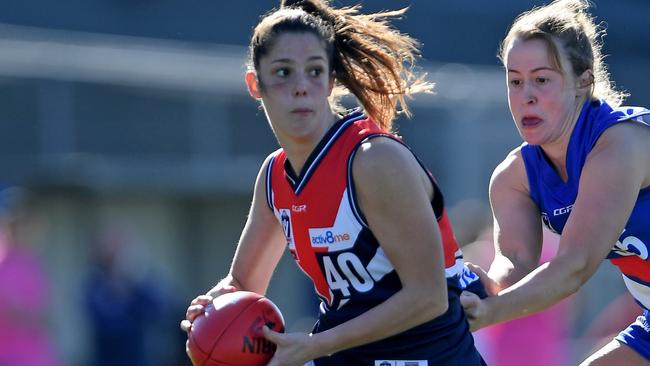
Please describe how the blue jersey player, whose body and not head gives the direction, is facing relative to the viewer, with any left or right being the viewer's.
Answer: facing the viewer and to the left of the viewer

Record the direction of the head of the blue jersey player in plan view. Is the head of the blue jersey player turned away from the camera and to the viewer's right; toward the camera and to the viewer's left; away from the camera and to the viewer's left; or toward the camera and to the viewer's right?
toward the camera and to the viewer's left
